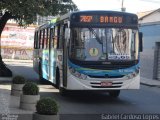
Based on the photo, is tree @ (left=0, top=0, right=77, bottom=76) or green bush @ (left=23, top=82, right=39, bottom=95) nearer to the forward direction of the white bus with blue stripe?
the green bush

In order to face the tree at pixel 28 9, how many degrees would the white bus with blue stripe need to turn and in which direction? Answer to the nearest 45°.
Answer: approximately 135° to its right

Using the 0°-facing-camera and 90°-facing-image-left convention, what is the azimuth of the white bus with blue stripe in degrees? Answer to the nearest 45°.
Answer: approximately 0°

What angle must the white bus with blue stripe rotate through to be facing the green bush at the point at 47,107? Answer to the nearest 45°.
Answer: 0° — it already faces it

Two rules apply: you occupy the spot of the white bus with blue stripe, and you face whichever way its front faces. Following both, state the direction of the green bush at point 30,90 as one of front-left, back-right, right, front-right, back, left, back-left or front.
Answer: front-right
